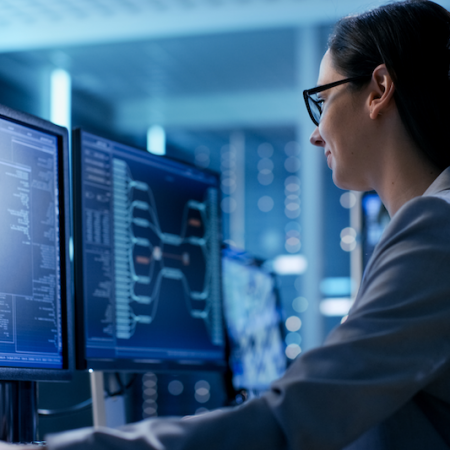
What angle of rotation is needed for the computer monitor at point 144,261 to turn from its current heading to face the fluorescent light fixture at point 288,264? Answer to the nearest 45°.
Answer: approximately 135° to its left

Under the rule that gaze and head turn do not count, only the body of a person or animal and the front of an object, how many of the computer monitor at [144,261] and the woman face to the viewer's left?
1

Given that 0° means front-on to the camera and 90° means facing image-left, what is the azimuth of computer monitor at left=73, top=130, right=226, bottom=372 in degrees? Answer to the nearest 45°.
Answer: approximately 315°

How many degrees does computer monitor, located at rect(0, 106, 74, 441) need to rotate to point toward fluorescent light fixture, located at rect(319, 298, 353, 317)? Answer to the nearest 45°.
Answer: approximately 90° to its left

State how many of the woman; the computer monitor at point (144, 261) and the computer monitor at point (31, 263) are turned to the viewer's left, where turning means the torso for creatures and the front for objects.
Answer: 1

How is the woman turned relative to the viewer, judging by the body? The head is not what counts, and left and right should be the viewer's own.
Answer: facing to the left of the viewer

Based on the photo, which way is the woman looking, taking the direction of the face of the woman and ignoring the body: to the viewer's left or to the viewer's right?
to the viewer's left

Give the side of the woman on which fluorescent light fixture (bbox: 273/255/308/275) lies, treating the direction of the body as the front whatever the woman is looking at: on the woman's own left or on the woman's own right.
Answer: on the woman's own right

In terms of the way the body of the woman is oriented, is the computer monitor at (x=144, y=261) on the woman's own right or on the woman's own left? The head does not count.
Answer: on the woman's own right
